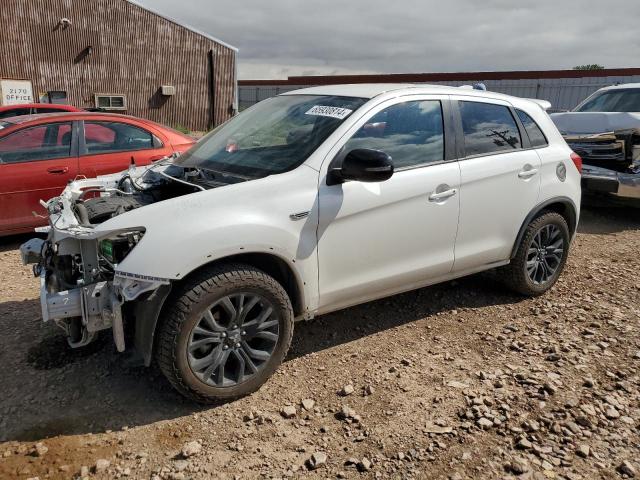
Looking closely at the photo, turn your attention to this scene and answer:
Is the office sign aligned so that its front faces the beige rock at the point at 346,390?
yes

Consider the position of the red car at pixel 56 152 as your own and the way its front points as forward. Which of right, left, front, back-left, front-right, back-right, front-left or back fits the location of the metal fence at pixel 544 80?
back-right

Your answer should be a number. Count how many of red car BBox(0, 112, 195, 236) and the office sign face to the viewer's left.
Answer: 1

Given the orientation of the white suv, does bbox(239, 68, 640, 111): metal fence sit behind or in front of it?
behind

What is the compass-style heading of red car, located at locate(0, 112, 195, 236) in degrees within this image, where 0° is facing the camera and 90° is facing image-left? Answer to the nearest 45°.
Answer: approximately 90°

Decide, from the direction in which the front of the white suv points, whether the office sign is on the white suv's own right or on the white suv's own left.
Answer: on the white suv's own right

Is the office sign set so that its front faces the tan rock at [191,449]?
yes
